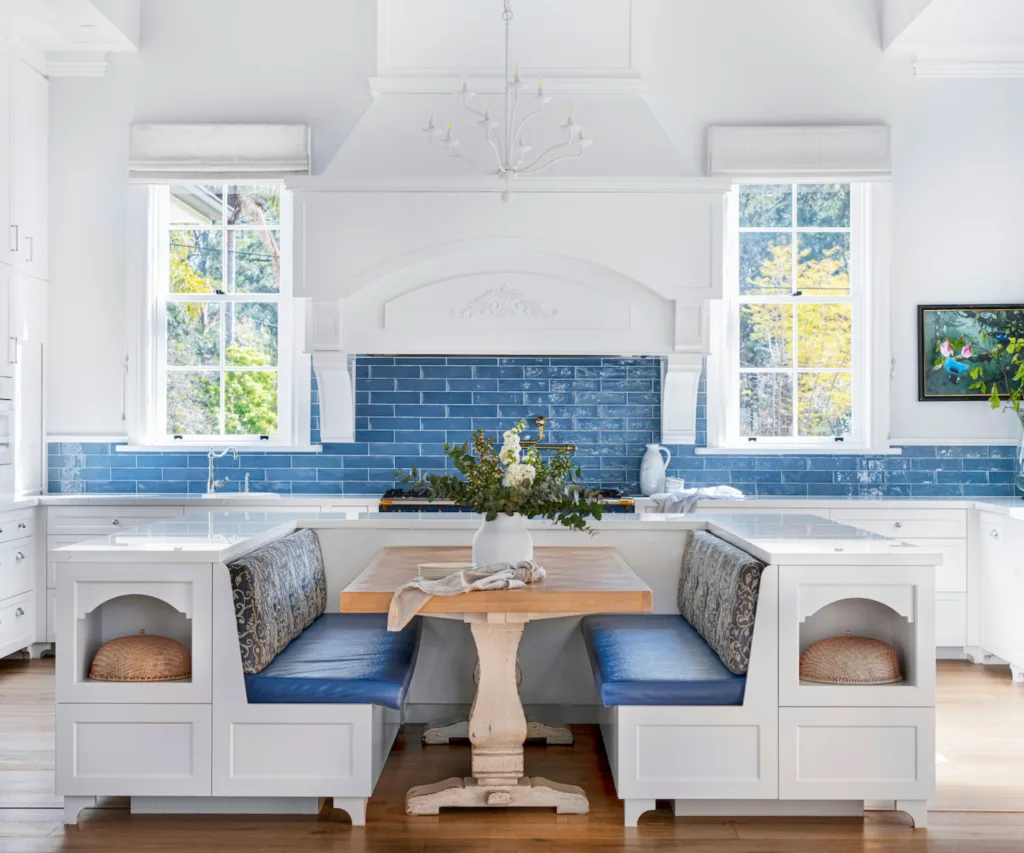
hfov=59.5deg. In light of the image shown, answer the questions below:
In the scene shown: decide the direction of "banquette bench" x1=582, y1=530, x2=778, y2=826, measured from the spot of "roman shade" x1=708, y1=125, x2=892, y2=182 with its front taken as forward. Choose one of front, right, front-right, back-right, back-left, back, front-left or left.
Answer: front

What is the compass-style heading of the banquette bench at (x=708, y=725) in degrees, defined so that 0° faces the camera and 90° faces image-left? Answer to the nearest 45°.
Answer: approximately 90°

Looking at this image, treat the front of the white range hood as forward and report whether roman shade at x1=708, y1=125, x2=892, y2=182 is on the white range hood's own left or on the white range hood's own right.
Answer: on the white range hood's own left

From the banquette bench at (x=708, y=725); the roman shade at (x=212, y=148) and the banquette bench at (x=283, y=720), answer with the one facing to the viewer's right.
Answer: the banquette bench at (x=283, y=720)

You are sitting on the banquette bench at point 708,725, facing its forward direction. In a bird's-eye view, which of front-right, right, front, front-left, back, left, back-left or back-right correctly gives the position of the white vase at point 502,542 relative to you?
front

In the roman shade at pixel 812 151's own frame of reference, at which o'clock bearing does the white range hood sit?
The white range hood is roughly at 2 o'clock from the roman shade.

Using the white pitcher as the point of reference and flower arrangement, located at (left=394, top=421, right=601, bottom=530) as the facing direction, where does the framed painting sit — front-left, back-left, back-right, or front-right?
back-left

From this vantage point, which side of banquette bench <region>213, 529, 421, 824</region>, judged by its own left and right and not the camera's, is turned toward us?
right

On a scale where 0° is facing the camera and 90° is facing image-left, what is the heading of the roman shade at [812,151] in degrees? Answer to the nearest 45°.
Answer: approximately 0°

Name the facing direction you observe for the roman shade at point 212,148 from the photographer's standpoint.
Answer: facing the viewer

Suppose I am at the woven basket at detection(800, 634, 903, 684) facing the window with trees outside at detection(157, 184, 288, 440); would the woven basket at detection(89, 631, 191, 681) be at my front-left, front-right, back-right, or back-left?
front-left

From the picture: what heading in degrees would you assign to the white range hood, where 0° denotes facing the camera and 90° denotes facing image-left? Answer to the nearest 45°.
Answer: approximately 0°

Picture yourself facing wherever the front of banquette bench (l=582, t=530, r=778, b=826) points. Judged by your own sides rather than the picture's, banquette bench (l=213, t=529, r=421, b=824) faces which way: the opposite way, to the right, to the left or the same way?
the opposite way

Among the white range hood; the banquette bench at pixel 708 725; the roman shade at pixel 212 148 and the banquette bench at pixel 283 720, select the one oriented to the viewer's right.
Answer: the banquette bench at pixel 283 720

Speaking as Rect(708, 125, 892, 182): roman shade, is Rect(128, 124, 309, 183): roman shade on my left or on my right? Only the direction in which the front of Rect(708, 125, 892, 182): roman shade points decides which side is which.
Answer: on my right

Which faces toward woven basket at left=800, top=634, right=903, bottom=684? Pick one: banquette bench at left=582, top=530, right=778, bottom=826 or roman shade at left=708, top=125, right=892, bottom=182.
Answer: the roman shade

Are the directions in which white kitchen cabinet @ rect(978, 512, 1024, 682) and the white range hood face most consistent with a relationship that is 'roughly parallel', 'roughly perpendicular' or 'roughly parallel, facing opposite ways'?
roughly perpendicular
